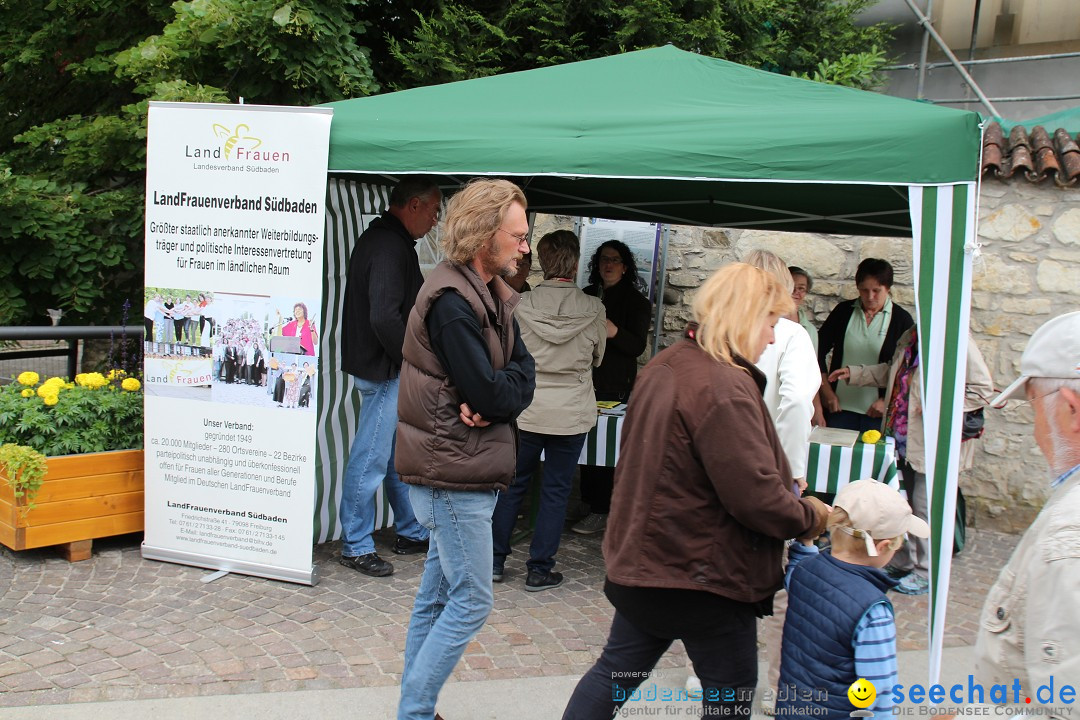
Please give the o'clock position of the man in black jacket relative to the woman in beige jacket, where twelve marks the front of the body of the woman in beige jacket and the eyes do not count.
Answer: The man in black jacket is roughly at 9 o'clock from the woman in beige jacket.

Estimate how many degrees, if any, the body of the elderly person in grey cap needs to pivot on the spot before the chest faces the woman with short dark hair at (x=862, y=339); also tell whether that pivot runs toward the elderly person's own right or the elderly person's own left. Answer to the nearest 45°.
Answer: approximately 90° to the elderly person's own right

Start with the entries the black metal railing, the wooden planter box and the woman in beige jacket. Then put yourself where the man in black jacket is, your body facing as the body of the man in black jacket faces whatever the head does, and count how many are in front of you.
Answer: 1

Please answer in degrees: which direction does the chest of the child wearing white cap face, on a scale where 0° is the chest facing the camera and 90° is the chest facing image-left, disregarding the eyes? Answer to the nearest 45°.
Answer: approximately 225°

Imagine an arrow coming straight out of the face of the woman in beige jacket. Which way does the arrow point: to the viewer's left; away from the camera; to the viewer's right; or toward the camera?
away from the camera

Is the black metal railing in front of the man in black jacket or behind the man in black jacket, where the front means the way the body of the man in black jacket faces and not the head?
behind

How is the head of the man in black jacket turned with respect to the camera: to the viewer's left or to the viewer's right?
to the viewer's right

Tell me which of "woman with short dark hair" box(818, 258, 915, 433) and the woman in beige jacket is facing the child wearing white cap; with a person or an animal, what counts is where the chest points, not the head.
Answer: the woman with short dark hair

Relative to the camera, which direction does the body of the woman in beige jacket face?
away from the camera

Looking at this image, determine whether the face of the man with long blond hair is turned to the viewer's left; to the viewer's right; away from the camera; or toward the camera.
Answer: to the viewer's right

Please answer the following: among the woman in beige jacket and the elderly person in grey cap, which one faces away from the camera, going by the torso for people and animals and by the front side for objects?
the woman in beige jacket

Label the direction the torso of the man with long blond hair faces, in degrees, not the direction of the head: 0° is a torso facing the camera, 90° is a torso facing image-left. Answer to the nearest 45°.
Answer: approximately 270°

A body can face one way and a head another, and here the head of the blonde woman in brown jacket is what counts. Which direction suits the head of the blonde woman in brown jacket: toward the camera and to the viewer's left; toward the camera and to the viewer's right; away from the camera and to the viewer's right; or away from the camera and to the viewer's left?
away from the camera and to the viewer's right

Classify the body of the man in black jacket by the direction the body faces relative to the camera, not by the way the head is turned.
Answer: to the viewer's right
